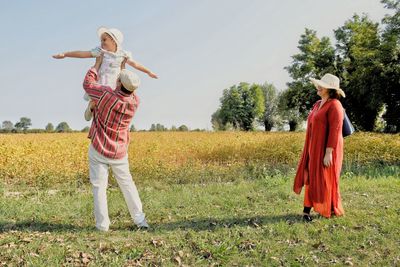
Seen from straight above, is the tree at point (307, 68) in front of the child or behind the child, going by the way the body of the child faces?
behind

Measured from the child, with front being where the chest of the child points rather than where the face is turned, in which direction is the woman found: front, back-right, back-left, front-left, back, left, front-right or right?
back-left

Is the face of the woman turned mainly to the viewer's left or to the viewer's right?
to the viewer's left

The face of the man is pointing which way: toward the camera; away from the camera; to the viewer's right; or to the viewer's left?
away from the camera

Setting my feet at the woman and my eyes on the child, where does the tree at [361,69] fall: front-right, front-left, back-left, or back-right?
back-right

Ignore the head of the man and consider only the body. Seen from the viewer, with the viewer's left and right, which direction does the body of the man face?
facing away from the viewer and to the left of the viewer

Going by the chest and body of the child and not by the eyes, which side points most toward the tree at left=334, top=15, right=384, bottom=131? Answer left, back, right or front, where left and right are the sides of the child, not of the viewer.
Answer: back

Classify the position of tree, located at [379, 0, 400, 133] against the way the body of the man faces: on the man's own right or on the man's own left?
on the man's own right

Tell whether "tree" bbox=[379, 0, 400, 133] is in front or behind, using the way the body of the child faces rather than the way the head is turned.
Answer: behind

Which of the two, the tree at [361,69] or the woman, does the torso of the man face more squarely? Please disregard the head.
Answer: the tree
